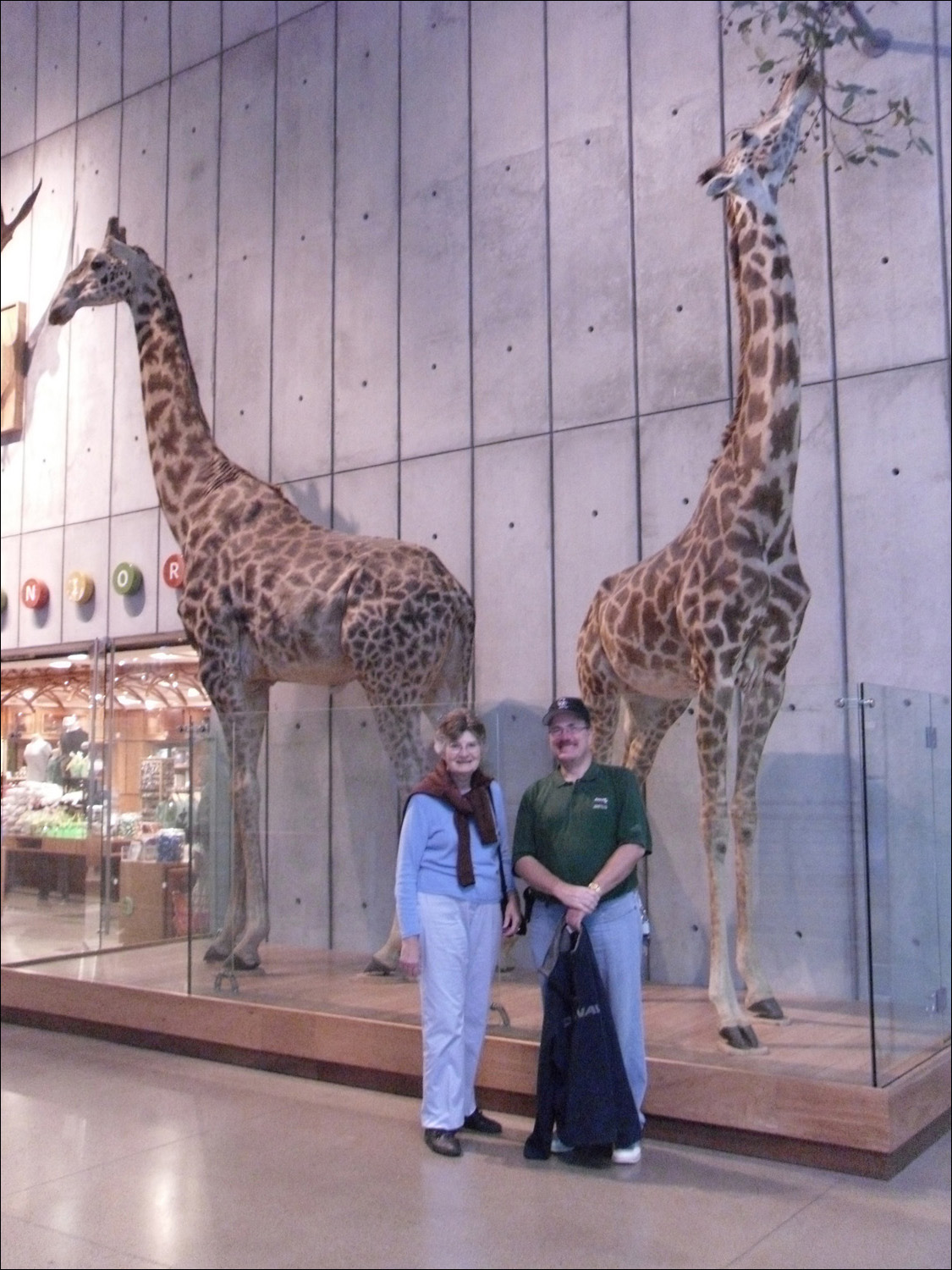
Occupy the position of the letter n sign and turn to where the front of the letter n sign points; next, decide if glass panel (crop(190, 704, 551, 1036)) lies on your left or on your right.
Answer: on your left

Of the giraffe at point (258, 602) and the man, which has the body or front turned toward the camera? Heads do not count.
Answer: the man

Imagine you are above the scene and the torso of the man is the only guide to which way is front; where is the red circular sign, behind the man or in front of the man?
behind

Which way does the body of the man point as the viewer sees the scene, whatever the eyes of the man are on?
toward the camera

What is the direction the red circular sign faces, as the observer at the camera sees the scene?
facing the viewer and to the left of the viewer

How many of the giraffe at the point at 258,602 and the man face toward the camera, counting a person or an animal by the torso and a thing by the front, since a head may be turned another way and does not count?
1

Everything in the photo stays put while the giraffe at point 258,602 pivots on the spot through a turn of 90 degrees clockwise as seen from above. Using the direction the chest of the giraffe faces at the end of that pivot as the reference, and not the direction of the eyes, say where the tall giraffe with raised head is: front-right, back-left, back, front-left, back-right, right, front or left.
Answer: back-right

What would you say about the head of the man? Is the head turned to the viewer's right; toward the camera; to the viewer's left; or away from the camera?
toward the camera

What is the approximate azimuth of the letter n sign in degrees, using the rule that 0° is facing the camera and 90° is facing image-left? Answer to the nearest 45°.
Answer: approximately 45°

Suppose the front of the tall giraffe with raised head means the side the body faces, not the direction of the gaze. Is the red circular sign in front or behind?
behind

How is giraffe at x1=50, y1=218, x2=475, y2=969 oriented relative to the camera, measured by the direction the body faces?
to the viewer's left

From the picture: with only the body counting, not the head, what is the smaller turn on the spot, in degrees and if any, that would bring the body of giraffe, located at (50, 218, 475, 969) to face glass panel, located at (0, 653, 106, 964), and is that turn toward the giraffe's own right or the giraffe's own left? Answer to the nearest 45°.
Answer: approximately 45° to the giraffe's own right

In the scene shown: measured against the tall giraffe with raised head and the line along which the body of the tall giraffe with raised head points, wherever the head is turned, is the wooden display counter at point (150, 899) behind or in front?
behind
